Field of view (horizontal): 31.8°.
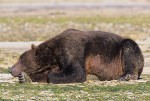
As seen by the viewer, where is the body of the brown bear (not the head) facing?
to the viewer's left
